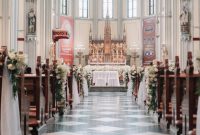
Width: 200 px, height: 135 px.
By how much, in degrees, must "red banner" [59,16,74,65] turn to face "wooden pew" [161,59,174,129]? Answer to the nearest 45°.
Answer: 0° — it already faces it

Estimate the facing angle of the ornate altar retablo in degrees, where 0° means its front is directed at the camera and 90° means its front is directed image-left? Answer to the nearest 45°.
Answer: approximately 0°

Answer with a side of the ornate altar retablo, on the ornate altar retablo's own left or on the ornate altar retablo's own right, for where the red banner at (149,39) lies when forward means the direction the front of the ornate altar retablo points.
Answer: on the ornate altar retablo's own left

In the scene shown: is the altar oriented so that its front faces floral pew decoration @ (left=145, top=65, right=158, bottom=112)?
yes

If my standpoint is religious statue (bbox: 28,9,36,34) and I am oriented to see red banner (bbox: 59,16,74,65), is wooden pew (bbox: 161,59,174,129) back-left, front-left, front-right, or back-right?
back-right

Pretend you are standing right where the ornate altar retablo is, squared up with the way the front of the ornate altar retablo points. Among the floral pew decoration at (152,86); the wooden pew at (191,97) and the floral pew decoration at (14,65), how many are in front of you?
3

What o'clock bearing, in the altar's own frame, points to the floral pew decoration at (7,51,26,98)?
The floral pew decoration is roughly at 12 o'clock from the altar.

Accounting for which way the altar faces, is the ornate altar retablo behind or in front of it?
behind
